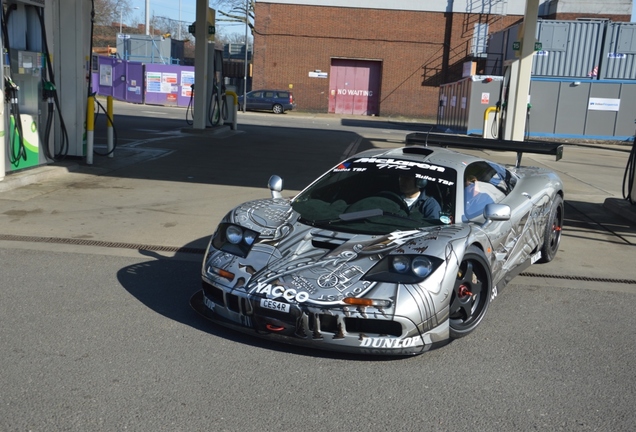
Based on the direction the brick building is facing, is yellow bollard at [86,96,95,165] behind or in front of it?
in front

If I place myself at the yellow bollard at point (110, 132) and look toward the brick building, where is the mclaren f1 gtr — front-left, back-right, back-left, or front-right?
back-right

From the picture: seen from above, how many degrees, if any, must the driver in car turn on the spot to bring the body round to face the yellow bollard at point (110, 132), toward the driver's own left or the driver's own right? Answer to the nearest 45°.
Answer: approximately 90° to the driver's own right

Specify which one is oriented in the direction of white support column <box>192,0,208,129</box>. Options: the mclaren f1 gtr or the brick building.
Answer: the brick building

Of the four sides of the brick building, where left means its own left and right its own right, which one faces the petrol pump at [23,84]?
front

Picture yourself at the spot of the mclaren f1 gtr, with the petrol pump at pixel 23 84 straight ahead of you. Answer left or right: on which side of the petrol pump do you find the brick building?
right

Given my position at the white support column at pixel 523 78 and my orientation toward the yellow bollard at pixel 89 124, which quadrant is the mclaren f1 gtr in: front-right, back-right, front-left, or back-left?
front-left

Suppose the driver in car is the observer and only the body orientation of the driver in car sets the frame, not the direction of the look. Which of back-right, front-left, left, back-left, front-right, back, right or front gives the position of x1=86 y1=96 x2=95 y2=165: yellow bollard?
right

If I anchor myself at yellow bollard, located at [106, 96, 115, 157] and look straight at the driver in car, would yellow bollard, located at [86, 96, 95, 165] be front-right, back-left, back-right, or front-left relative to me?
front-right

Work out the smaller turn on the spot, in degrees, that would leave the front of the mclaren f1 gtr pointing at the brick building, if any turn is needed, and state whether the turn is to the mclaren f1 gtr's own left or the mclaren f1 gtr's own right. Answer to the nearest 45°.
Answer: approximately 135° to the mclaren f1 gtr's own right

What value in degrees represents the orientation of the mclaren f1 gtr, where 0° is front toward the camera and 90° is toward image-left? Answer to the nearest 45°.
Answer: approximately 45°

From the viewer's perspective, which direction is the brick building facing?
toward the camera

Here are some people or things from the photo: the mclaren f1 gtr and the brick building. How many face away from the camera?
0

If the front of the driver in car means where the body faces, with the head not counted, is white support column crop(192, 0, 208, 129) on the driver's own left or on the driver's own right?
on the driver's own right

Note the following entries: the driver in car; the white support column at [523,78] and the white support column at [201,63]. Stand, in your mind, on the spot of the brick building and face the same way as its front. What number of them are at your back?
0

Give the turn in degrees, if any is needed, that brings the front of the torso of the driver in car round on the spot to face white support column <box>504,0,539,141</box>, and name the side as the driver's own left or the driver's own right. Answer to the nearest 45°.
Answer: approximately 135° to the driver's own right

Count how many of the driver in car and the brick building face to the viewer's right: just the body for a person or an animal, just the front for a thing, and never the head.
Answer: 0

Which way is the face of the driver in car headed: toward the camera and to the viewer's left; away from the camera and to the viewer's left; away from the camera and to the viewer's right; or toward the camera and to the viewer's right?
toward the camera and to the viewer's left

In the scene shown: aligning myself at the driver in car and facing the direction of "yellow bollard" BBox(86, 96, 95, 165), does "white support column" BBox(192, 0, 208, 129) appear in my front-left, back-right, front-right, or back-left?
front-right

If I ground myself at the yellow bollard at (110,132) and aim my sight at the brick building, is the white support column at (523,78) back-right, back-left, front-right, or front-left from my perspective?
front-right

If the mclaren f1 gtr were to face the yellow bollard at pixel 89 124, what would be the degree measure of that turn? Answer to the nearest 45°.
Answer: approximately 90° to its right
